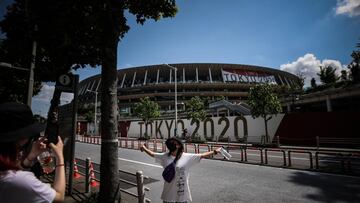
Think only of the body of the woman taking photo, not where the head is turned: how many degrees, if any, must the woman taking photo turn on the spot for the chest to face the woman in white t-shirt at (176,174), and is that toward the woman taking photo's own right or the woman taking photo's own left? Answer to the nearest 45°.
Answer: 0° — they already face them

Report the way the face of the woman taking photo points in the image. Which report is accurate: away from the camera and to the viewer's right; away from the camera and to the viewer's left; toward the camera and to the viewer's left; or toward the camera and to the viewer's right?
away from the camera and to the viewer's right

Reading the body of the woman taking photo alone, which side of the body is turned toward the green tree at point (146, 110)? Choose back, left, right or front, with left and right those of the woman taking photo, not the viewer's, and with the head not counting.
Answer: front

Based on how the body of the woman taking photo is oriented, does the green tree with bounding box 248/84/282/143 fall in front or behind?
in front

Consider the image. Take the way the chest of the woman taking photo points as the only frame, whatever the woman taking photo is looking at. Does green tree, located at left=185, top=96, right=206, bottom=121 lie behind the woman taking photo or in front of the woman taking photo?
in front

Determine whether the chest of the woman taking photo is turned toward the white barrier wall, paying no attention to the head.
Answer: yes

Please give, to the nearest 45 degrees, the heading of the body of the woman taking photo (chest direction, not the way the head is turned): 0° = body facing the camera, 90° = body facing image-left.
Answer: approximately 225°

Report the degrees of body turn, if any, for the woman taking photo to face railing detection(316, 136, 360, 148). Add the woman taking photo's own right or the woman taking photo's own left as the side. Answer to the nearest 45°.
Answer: approximately 45° to the woman taking photo's own right

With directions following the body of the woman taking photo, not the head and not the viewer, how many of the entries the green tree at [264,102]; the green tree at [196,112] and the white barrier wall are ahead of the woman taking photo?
3
